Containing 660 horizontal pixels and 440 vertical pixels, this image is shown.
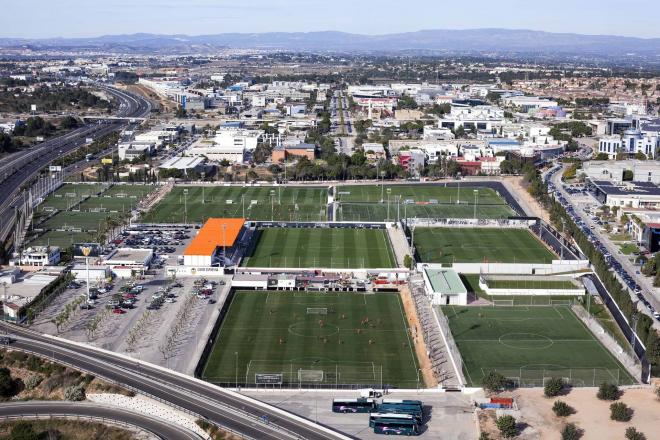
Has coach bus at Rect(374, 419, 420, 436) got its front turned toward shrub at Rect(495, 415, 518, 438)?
yes

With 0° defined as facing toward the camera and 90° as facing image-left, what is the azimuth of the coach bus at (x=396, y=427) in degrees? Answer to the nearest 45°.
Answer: approximately 270°

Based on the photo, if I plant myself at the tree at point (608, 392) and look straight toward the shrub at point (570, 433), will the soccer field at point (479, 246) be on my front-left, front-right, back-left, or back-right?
back-right

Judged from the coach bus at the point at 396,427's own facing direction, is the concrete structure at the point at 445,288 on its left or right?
on its left

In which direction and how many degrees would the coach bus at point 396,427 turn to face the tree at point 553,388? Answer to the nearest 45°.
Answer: approximately 45° to its left

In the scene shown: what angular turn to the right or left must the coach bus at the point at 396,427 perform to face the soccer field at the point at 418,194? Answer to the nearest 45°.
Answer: approximately 90° to its left

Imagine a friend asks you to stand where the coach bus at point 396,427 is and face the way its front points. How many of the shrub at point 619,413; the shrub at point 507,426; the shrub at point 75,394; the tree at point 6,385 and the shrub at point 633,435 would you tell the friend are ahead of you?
3

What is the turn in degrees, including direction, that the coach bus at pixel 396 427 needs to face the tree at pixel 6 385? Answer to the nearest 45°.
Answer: approximately 180°

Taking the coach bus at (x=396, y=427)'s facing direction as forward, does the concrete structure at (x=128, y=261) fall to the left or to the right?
on its left

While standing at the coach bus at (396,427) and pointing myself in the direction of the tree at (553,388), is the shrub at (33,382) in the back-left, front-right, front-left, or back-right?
back-left
